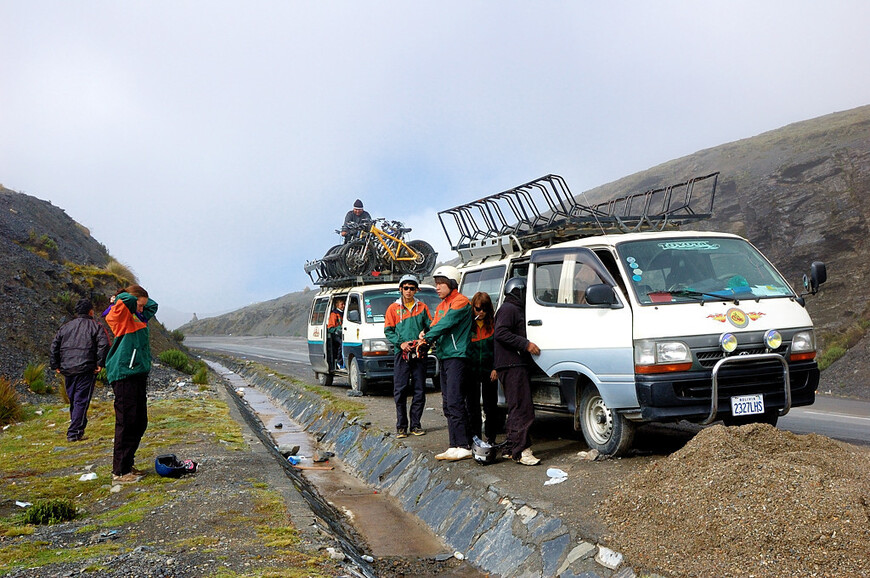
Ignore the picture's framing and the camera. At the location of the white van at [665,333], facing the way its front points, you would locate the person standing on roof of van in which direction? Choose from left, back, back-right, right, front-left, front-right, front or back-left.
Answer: back

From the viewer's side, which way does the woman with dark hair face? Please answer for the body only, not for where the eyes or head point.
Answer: toward the camera

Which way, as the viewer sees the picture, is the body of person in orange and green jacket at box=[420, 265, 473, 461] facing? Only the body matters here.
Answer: to the viewer's left

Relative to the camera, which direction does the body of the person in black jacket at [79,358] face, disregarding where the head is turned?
away from the camera

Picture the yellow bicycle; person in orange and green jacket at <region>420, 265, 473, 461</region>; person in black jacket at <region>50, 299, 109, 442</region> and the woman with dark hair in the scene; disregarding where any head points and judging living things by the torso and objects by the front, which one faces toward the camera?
the woman with dark hair

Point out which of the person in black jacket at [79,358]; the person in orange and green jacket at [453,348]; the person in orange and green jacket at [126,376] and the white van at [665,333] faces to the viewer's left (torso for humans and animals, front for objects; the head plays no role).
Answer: the person in orange and green jacket at [453,348]

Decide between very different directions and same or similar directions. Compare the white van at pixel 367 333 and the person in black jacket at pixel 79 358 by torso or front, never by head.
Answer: very different directions

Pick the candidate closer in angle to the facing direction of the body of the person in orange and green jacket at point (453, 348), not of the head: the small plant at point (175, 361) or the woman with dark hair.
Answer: the small plant

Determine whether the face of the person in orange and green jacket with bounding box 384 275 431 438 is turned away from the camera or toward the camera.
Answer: toward the camera

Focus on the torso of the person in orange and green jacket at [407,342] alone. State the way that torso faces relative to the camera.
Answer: toward the camera

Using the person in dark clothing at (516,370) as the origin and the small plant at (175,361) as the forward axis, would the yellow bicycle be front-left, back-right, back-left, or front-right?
front-right
